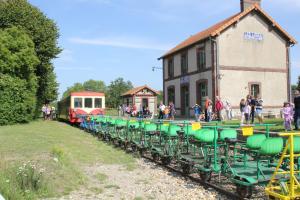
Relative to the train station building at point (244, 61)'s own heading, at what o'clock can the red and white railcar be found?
The red and white railcar is roughly at 1 o'clock from the train station building.

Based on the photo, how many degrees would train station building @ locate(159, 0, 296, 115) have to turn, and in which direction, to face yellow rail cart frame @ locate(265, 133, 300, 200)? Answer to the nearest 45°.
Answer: approximately 45° to its left

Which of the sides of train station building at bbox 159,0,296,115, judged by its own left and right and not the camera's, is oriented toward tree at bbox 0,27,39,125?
front

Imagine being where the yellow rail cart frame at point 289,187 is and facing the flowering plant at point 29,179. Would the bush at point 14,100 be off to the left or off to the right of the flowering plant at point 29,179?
right

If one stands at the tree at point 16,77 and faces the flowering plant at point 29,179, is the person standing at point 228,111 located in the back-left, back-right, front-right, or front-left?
front-left

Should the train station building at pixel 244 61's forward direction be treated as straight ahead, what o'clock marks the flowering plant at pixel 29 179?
The flowering plant is roughly at 11 o'clock from the train station building.

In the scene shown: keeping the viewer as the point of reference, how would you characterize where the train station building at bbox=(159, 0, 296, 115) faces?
facing the viewer and to the left of the viewer

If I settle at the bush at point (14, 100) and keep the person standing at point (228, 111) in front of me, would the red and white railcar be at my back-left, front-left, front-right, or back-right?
front-left

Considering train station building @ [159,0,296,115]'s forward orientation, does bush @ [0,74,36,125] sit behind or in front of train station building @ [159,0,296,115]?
in front

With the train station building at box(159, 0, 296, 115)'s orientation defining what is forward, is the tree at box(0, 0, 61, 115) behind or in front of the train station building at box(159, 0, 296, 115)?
in front
